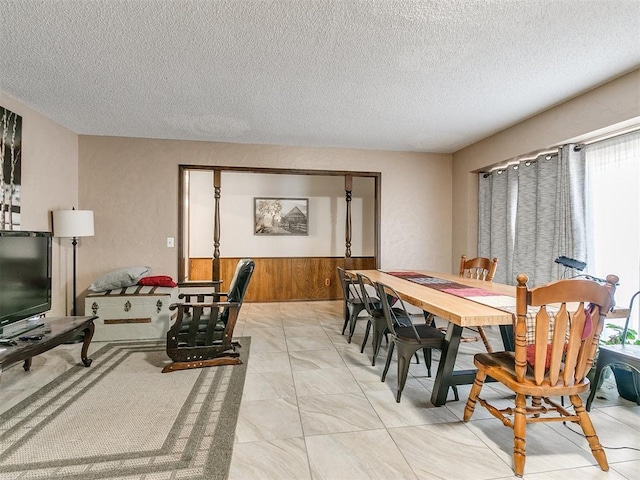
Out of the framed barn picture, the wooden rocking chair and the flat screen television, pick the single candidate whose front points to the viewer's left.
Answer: the wooden rocking chair

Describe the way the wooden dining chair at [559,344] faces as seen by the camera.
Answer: facing away from the viewer and to the left of the viewer

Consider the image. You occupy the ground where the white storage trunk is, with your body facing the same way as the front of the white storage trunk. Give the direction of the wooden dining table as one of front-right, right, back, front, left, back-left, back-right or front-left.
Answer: front-left

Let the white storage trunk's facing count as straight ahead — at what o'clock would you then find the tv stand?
The tv stand is roughly at 1 o'clock from the white storage trunk.

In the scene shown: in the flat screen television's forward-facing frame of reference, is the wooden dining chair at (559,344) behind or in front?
in front

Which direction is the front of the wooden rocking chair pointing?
to the viewer's left

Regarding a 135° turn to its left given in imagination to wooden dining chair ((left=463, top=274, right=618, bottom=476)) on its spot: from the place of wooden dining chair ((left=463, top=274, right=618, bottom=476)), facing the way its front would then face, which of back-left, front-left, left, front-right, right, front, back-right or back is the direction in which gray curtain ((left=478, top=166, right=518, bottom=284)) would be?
back

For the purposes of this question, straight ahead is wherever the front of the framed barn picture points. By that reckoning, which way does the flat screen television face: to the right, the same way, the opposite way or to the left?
to the left

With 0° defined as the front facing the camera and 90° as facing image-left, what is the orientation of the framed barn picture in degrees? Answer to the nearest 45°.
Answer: approximately 0°

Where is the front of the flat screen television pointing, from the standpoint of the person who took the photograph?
facing the viewer and to the right of the viewer

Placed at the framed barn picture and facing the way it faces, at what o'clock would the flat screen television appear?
The flat screen television is roughly at 1 o'clock from the framed barn picture.

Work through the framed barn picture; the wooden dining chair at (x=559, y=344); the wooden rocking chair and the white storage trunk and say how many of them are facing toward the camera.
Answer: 2

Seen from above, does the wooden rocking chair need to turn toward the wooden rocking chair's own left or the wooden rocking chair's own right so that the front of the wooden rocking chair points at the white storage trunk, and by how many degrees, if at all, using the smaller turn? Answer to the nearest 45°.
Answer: approximately 45° to the wooden rocking chair's own right
